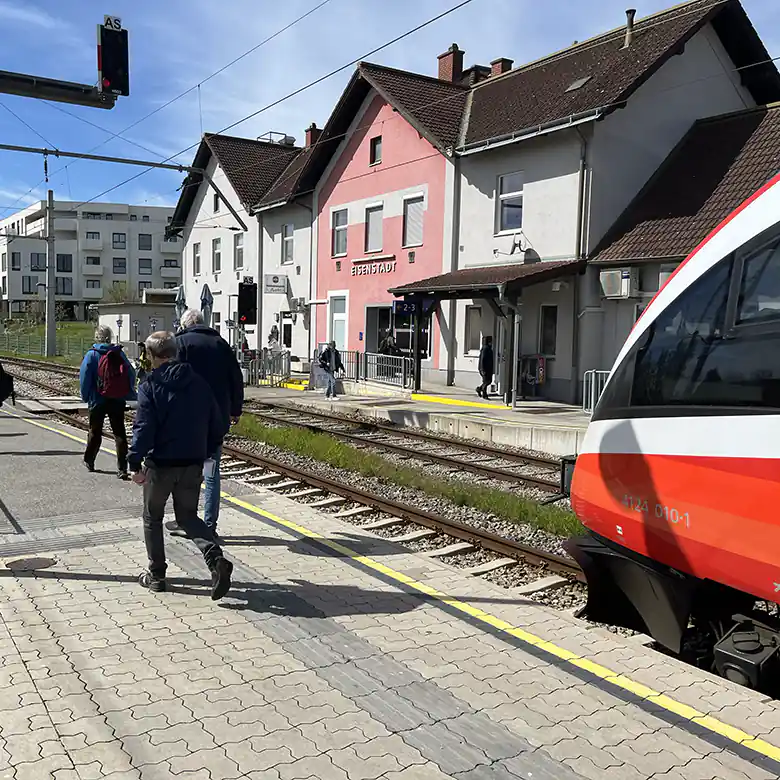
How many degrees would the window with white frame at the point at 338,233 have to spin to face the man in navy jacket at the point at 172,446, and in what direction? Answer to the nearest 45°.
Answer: approximately 45° to its left

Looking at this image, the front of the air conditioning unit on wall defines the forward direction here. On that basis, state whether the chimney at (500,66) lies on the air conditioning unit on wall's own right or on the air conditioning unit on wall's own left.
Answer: on the air conditioning unit on wall's own right

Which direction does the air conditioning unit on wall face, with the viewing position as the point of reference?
facing the viewer and to the left of the viewer

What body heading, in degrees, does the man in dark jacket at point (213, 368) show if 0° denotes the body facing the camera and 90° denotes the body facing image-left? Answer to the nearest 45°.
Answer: approximately 135°

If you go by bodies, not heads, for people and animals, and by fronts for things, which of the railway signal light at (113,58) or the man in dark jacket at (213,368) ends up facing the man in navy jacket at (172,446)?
the railway signal light

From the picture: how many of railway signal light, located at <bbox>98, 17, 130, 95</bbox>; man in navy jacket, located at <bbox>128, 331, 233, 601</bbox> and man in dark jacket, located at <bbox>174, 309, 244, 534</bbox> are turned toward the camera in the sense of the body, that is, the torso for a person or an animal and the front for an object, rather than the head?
1

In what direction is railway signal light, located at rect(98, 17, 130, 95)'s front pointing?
toward the camera

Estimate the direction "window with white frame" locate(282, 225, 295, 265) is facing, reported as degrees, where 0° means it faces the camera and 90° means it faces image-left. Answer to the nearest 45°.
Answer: approximately 45°

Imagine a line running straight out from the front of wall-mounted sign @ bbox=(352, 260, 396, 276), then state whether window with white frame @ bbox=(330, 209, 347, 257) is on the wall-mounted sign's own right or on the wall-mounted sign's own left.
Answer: on the wall-mounted sign's own right

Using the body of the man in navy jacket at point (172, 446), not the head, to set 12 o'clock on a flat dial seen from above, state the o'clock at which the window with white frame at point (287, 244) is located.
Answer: The window with white frame is roughly at 2 o'clock from the man in navy jacket.

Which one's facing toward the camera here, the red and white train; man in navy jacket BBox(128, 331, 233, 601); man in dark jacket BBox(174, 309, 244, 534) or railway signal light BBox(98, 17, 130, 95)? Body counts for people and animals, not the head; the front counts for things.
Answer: the railway signal light

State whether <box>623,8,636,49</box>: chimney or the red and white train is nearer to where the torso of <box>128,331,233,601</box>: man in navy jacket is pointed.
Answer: the chimney

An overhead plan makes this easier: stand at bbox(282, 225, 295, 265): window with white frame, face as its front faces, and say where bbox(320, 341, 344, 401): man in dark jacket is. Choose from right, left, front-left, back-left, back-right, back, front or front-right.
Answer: front-left

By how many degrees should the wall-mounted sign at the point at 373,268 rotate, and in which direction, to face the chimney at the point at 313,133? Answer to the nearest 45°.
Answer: approximately 135° to its right

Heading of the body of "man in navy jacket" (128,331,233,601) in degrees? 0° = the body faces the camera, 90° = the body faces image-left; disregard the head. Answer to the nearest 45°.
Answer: approximately 135°

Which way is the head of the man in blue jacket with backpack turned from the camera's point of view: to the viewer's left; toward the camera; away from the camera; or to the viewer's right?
away from the camera

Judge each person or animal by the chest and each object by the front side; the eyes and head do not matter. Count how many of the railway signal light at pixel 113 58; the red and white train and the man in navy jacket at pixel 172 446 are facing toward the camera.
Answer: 1

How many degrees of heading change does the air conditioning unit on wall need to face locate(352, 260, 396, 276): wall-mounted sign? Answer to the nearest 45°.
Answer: approximately 90° to its right
